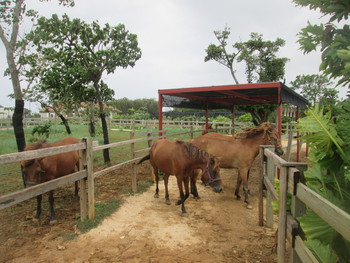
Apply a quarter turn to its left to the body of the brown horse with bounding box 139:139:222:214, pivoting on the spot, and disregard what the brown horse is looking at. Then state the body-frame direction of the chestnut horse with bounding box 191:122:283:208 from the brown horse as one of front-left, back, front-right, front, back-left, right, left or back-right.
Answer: front

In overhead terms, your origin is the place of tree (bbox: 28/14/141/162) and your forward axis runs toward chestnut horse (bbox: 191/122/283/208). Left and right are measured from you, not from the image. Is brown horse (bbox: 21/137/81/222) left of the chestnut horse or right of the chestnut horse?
right

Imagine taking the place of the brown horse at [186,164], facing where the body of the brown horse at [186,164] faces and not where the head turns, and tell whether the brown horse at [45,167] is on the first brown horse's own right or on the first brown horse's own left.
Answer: on the first brown horse's own right

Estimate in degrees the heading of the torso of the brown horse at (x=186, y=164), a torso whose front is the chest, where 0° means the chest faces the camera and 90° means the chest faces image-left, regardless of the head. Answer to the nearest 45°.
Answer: approximately 315°

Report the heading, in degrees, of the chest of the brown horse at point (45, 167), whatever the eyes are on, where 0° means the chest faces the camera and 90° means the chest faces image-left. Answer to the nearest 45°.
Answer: approximately 45°

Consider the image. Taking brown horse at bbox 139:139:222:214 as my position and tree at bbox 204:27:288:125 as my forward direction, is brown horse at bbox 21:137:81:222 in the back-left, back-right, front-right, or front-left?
back-left

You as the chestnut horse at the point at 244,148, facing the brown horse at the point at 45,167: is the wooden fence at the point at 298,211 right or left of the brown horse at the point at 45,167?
left

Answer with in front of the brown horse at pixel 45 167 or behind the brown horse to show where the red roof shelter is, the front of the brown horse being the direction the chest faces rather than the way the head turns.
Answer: behind

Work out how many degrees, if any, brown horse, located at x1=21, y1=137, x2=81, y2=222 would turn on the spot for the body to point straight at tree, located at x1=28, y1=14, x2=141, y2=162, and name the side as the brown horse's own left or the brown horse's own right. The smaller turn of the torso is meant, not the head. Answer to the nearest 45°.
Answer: approximately 135° to the brown horse's own right

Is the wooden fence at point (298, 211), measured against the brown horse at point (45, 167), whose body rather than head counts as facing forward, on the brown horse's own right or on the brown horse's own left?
on the brown horse's own left

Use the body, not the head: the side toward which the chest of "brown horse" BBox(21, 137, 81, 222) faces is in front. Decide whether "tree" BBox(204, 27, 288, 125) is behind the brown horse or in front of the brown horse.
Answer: behind
